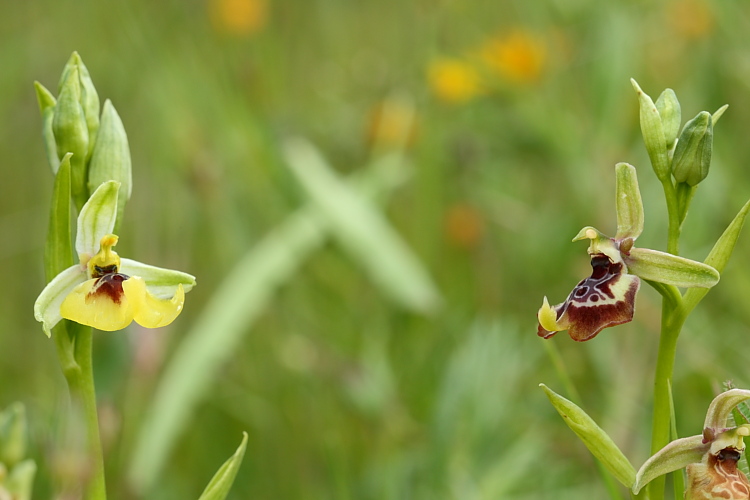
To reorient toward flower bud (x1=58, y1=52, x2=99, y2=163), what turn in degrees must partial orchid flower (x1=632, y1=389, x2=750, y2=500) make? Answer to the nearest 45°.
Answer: approximately 135° to its right

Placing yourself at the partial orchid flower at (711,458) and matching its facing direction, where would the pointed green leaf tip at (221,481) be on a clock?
The pointed green leaf tip is roughly at 4 o'clock from the partial orchid flower.

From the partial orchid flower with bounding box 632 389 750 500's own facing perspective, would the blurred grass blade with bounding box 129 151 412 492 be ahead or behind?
behind

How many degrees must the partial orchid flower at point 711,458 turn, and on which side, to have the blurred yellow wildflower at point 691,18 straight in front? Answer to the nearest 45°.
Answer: approximately 135° to its left

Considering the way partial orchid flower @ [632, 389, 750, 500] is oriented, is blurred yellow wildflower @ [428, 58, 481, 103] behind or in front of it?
behind

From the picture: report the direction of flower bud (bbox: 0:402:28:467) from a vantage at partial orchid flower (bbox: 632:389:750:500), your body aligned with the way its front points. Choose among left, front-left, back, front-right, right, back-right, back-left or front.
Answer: back-right

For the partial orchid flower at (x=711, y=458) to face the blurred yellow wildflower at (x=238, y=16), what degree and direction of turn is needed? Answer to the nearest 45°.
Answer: approximately 180°

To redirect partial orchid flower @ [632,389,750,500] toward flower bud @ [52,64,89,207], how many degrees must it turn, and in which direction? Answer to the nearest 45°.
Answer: approximately 135° to its right

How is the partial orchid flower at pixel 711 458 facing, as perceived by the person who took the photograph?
facing the viewer and to the right of the viewer
